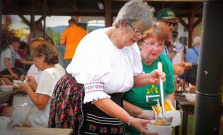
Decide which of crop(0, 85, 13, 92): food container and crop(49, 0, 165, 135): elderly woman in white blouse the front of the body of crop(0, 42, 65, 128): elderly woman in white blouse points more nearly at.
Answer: the food container

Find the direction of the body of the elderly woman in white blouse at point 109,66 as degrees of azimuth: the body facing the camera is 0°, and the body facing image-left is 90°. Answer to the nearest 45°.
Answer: approximately 315°

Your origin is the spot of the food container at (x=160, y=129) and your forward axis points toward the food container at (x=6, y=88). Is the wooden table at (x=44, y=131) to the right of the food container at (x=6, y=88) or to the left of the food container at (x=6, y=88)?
left

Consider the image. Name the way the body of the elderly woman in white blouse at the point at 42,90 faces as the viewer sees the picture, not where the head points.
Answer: to the viewer's left

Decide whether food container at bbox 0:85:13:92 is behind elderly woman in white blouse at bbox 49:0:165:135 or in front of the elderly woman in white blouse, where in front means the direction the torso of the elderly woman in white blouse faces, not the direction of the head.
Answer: behind

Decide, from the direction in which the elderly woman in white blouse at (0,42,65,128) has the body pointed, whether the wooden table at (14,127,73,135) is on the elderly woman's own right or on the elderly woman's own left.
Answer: on the elderly woman's own left

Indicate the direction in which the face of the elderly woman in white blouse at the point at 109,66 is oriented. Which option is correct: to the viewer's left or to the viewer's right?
to the viewer's right

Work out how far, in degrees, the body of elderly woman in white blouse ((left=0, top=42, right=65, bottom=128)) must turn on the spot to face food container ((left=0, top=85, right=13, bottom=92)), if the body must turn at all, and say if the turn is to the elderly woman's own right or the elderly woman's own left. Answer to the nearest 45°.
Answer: approximately 45° to the elderly woman's own right
